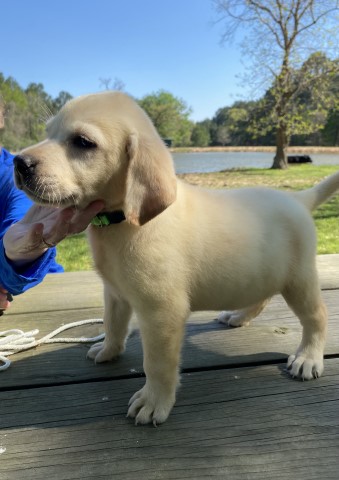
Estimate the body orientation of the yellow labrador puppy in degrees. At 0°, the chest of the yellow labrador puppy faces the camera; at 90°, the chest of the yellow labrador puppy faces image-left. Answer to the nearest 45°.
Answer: approximately 45°
